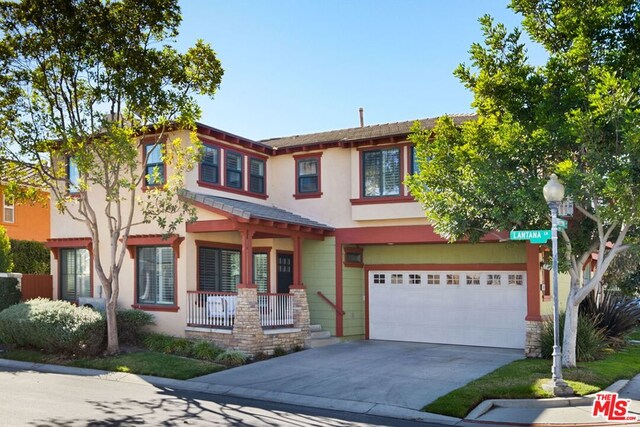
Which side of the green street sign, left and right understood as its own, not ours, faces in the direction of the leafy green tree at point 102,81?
right

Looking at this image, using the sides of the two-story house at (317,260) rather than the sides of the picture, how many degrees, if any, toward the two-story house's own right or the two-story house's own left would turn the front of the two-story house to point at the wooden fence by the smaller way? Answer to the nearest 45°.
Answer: approximately 90° to the two-story house's own right

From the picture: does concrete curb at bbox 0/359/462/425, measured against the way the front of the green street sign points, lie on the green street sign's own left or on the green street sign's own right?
on the green street sign's own right

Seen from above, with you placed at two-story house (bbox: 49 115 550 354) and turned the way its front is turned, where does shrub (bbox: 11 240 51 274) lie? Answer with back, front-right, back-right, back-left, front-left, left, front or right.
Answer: back-right

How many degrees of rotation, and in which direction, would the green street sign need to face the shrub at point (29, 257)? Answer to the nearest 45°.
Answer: approximately 135° to its right

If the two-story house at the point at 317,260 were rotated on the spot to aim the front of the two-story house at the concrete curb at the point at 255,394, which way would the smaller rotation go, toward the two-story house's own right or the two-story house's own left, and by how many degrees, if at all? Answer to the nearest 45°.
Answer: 0° — it already faces it

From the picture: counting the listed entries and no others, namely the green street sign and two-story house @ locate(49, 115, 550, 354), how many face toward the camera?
2

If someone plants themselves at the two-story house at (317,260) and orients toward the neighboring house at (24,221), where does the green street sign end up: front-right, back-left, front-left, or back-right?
back-left
